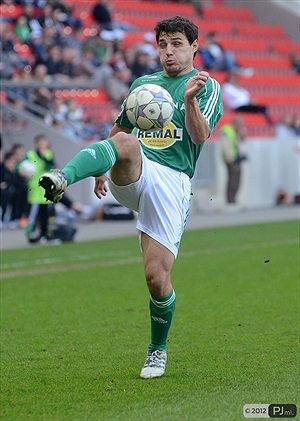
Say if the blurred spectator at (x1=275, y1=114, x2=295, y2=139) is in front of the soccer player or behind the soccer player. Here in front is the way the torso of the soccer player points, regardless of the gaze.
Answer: behind

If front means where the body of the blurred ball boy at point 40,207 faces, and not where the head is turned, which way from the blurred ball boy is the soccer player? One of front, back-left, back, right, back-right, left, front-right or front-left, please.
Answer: front

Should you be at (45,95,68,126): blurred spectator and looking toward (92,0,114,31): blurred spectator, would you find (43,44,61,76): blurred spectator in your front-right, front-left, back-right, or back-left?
front-left

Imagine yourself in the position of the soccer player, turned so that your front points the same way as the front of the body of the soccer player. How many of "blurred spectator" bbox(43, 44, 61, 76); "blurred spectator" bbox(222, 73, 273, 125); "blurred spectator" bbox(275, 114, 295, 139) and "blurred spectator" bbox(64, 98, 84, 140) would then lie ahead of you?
0

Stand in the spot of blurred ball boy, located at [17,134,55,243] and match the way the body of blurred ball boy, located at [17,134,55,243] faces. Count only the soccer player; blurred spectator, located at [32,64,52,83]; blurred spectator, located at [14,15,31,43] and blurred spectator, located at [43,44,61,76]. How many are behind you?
3

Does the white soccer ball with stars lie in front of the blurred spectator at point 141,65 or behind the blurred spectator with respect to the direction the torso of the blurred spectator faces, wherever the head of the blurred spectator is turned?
in front

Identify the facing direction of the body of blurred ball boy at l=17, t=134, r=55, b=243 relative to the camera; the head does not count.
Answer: toward the camera

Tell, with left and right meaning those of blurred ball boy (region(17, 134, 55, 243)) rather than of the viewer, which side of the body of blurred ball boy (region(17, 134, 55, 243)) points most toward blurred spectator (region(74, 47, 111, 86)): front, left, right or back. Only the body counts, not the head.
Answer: back

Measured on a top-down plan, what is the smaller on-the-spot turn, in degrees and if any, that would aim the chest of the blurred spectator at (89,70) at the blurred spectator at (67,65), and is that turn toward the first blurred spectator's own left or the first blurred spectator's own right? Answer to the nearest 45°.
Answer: approximately 90° to the first blurred spectator's own right

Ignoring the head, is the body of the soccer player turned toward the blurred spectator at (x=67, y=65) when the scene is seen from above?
no

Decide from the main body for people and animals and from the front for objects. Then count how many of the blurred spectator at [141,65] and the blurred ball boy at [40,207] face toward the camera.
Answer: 2

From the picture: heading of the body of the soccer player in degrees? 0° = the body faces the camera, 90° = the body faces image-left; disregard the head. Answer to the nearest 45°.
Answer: approximately 45°

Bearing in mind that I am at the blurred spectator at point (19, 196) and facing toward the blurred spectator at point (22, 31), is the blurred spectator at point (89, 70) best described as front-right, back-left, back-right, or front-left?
front-right

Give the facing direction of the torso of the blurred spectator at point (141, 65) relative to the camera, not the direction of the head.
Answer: toward the camera

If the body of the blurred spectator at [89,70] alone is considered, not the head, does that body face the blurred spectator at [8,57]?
no

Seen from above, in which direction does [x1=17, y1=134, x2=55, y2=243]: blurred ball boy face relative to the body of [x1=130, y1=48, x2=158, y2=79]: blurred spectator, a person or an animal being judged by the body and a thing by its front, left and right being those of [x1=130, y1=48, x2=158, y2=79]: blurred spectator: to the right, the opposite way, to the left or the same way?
the same way

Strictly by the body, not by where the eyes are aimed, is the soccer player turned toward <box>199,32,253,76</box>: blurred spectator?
no

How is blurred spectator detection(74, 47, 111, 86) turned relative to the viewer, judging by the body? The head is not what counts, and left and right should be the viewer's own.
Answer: facing the viewer and to the right of the viewer

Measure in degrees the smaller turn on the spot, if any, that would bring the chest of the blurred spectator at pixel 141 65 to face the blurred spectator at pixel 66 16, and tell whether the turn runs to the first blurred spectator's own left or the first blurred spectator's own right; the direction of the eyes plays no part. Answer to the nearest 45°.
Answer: approximately 90° to the first blurred spectator's own right
